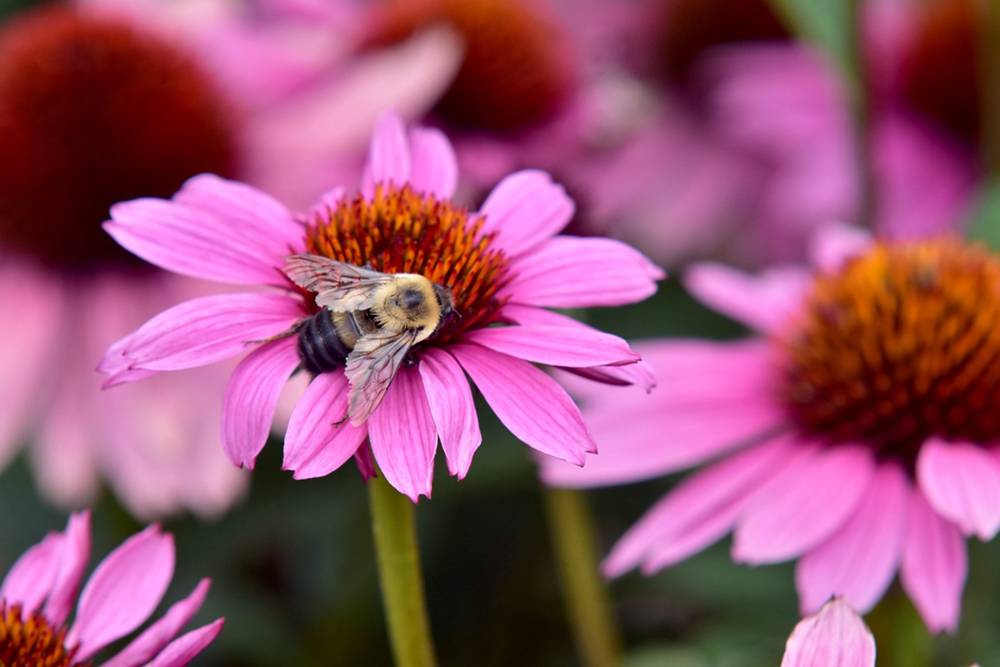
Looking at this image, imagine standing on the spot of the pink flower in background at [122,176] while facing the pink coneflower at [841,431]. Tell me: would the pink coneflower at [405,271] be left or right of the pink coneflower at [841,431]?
right

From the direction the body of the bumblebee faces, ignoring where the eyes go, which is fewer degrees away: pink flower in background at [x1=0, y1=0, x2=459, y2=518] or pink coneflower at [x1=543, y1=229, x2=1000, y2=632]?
the pink coneflower

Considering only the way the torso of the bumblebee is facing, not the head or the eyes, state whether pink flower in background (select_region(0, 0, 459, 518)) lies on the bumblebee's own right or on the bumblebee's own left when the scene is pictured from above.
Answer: on the bumblebee's own left

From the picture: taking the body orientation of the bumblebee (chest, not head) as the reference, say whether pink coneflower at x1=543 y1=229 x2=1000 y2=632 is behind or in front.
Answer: in front

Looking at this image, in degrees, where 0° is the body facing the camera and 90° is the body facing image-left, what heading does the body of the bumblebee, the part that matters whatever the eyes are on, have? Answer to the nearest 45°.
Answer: approximately 270°
